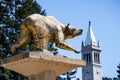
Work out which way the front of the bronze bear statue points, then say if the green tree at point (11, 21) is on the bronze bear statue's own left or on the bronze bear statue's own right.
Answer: on the bronze bear statue's own left

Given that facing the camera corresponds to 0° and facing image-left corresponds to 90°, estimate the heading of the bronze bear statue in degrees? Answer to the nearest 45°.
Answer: approximately 270°
